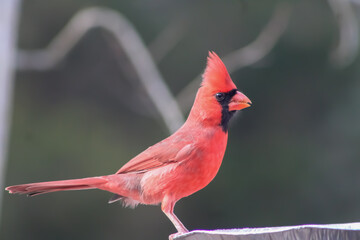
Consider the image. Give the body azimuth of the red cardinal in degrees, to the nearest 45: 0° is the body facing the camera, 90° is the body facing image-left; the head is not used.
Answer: approximately 270°

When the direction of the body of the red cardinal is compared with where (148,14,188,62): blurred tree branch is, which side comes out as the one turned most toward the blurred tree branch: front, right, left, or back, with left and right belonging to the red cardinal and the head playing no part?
left

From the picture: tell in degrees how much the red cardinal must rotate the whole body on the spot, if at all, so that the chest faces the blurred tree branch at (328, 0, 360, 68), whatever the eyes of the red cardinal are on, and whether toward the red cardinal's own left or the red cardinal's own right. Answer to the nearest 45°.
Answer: approximately 45° to the red cardinal's own left

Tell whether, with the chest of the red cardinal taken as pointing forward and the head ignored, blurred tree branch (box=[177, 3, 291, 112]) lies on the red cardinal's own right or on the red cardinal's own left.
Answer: on the red cardinal's own left

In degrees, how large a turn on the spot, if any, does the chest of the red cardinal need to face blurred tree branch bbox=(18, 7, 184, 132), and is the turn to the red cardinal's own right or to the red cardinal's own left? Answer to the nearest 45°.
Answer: approximately 90° to the red cardinal's own left
